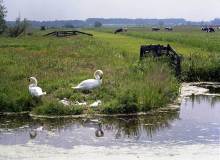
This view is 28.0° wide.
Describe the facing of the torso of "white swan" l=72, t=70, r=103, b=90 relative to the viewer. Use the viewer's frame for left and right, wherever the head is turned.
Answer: facing to the right of the viewer
